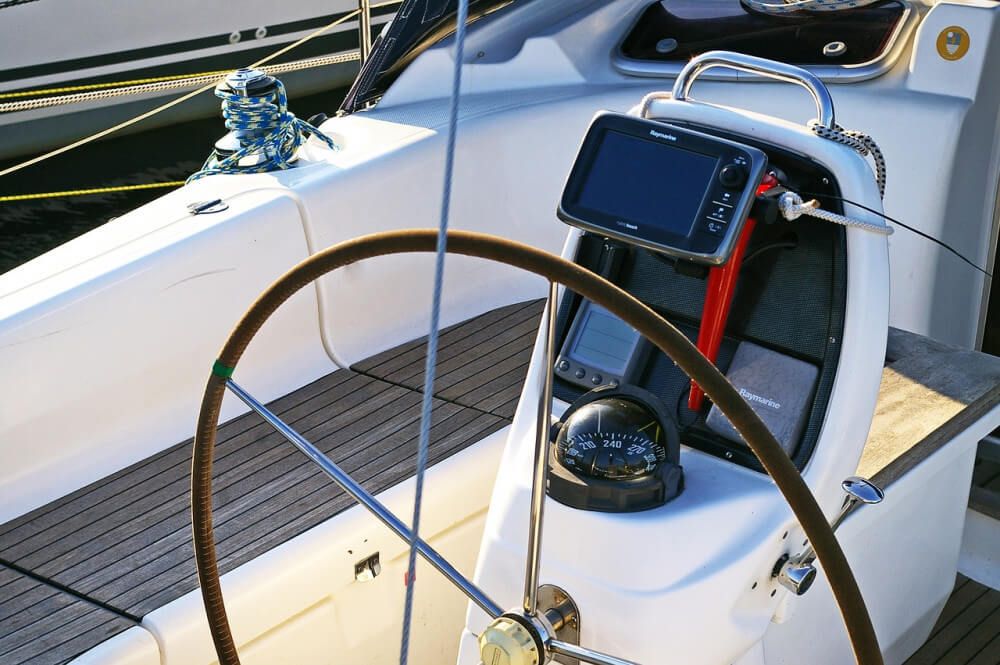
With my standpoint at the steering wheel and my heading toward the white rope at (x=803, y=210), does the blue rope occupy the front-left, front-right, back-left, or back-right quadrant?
front-left

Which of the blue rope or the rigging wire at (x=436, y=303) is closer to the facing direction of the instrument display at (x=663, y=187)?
the rigging wire

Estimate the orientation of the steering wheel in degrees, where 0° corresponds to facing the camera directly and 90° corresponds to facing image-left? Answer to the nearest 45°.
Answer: approximately 45°

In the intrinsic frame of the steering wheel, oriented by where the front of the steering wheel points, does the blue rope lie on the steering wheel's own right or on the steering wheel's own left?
on the steering wheel's own right

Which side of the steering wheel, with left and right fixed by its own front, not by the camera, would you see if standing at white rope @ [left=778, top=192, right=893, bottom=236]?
back

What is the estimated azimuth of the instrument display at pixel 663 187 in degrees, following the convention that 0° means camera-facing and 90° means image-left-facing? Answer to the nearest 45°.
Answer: approximately 45°

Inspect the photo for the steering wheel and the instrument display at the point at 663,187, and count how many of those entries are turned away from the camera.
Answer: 0

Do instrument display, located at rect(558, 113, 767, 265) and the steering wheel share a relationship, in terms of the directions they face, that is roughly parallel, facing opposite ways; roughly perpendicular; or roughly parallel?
roughly parallel
